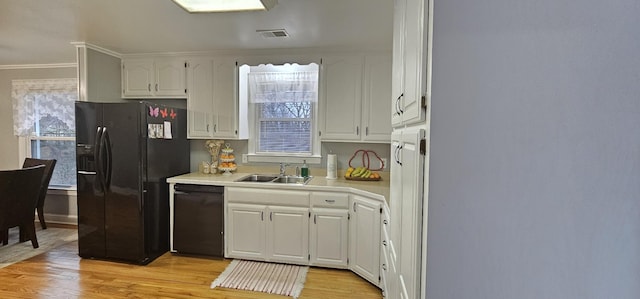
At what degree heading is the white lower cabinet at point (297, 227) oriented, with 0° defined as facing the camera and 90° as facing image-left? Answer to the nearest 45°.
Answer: approximately 0°

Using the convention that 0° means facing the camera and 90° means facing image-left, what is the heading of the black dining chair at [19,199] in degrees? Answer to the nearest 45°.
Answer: approximately 135°

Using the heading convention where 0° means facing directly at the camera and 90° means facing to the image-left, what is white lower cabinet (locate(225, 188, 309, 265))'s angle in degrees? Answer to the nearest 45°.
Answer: approximately 0°

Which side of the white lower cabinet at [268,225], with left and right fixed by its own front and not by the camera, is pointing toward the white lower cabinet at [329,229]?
left

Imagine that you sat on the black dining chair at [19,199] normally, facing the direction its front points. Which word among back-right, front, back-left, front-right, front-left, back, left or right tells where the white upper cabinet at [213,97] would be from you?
back

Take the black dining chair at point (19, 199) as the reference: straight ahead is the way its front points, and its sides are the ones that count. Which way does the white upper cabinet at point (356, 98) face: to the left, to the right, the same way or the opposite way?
to the left

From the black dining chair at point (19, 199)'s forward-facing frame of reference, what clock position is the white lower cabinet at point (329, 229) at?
The white lower cabinet is roughly at 6 o'clock from the black dining chair.
